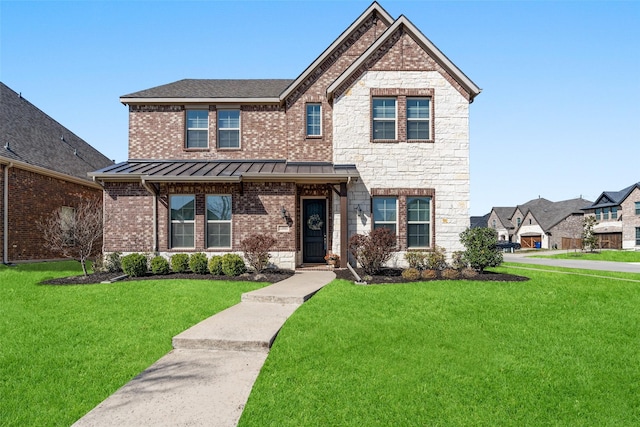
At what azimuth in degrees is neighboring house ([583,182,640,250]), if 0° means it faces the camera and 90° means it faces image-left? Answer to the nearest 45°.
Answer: approximately 45°

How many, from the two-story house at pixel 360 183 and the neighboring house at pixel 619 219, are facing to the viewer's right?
0

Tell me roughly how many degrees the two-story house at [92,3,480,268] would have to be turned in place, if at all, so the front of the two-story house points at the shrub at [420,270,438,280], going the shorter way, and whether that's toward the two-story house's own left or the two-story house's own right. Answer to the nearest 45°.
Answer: approximately 45° to the two-story house's own left

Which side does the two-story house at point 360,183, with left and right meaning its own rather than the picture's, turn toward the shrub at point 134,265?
right

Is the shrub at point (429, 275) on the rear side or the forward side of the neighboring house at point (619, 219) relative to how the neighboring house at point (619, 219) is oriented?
on the forward side

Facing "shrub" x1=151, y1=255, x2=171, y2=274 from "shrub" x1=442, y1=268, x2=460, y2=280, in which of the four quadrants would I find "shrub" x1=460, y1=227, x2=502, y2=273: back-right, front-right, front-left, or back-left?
back-right

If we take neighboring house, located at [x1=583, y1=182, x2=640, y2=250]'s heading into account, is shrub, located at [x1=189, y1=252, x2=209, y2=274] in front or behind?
in front

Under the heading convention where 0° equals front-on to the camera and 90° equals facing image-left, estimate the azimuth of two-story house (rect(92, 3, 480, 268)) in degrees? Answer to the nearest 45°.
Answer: approximately 0°
